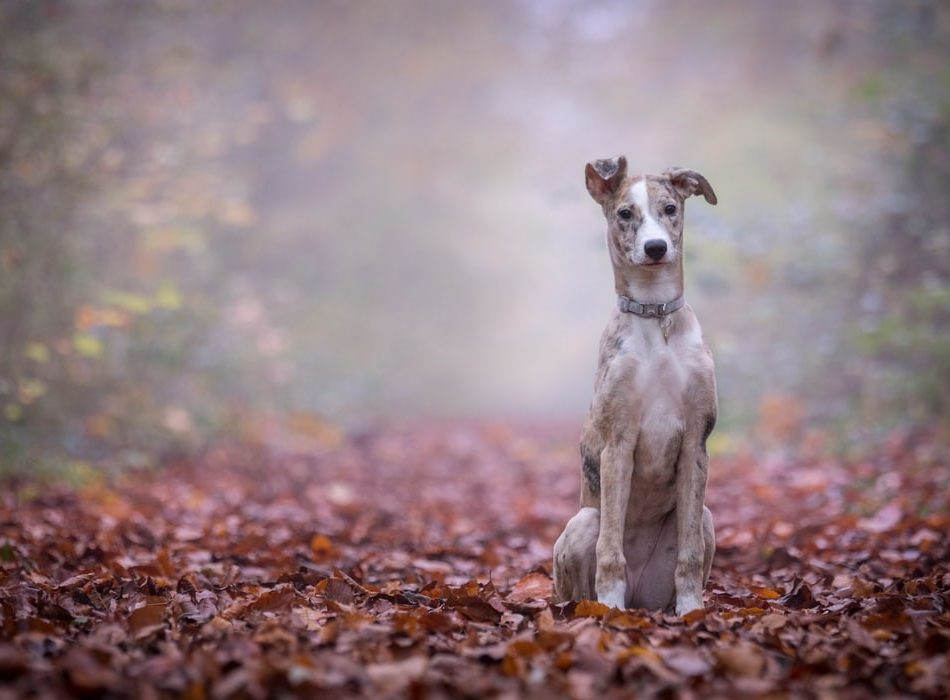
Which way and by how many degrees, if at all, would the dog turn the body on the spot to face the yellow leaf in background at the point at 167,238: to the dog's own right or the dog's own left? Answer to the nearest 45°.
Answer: approximately 135° to the dog's own right

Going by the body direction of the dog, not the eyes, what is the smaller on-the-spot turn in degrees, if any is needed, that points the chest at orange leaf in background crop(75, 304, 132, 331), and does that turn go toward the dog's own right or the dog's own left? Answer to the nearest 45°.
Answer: approximately 135° to the dog's own right

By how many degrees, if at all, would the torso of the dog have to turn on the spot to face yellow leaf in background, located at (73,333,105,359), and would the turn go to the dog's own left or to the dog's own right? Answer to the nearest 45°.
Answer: approximately 135° to the dog's own right

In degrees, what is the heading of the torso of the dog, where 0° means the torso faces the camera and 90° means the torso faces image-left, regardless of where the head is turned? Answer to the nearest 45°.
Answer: approximately 0°

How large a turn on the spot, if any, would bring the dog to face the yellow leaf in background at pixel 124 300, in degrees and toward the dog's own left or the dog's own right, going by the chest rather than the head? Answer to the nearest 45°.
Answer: approximately 135° to the dog's own right

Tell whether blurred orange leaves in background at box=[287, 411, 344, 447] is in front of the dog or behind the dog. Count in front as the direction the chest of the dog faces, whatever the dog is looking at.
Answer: behind
